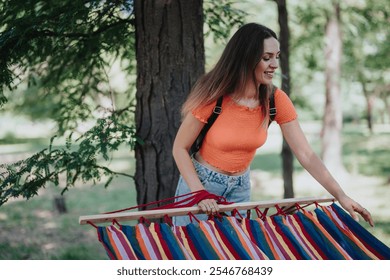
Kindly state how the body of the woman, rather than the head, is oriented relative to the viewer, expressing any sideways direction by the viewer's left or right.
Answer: facing the viewer and to the right of the viewer

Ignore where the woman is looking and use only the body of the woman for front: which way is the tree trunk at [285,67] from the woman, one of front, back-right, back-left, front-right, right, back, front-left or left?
back-left

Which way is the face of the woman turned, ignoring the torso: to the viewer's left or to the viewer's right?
to the viewer's right

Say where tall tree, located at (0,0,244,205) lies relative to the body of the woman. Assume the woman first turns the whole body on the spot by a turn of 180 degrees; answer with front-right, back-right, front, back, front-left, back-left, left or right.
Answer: front

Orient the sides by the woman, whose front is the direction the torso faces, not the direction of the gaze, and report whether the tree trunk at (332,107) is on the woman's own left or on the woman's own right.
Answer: on the woman's own left
